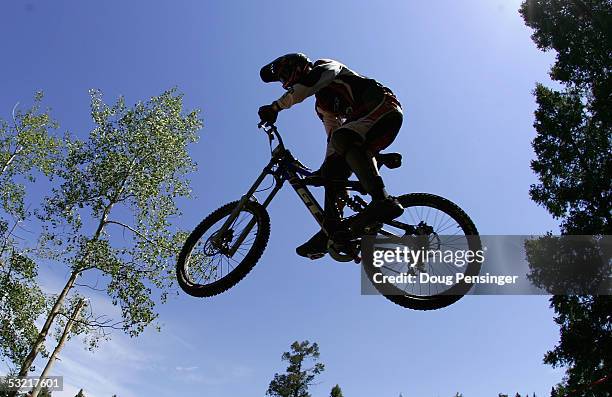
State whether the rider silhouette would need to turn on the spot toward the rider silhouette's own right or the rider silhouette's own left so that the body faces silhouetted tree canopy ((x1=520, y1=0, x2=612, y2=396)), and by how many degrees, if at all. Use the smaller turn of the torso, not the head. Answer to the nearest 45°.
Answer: approximately 135° to the rider silhouette's own right

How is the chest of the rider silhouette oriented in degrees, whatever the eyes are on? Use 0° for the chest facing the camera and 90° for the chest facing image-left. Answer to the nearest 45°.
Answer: approximately 90°

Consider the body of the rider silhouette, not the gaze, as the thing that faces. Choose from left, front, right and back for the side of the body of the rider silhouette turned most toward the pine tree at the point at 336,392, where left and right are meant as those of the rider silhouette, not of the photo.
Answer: right
